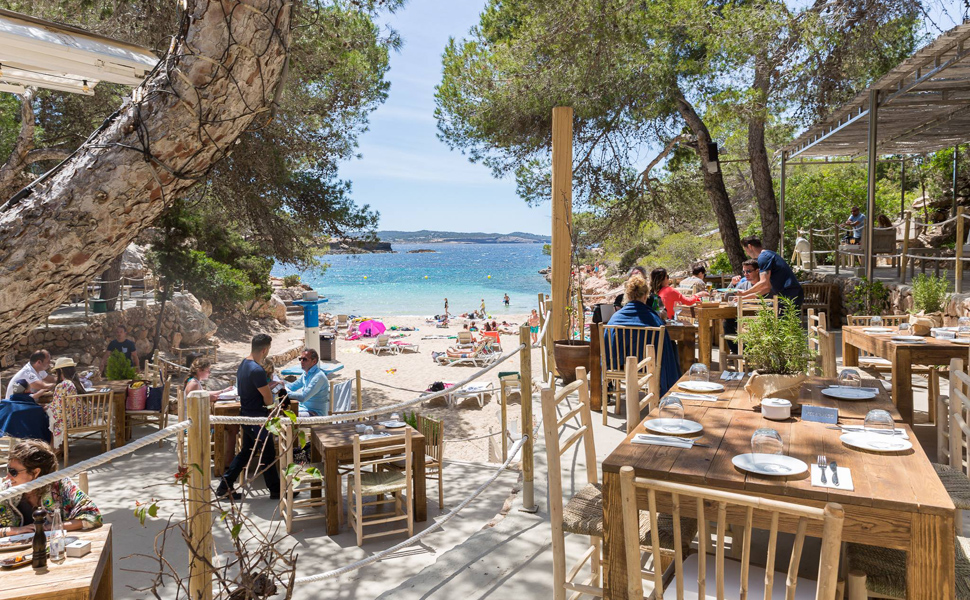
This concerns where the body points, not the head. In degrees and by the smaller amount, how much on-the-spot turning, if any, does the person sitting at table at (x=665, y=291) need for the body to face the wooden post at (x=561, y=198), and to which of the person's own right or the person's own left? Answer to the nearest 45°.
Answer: approximately 135° to the person's own right

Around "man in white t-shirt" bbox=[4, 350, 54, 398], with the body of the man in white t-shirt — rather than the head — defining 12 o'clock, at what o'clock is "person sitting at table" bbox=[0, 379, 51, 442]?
The person sitting at table is roughly at 3 o'clock from the man in white t-shirt.

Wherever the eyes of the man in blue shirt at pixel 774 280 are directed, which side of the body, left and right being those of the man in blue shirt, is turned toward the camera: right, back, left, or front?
left

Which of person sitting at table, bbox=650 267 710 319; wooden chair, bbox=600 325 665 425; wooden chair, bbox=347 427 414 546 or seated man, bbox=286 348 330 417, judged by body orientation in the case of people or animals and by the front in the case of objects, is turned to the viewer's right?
the person sitting at table

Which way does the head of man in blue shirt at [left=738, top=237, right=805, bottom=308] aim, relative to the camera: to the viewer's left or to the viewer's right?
to the viewer's left

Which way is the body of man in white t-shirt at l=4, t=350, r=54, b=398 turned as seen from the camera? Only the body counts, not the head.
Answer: to the viewer's right

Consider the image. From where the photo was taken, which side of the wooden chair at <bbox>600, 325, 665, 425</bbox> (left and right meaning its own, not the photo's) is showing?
back

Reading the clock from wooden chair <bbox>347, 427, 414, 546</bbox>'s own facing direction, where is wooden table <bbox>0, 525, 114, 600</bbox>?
The wooden table is roughly at 7 o'clock from the wooden chair.

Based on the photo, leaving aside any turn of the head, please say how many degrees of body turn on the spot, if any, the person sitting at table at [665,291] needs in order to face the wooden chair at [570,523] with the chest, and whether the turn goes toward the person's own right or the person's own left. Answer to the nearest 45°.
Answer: approximately 90° to the person's own right

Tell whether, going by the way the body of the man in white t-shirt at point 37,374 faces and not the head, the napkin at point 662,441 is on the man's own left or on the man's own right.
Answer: on the man's own right

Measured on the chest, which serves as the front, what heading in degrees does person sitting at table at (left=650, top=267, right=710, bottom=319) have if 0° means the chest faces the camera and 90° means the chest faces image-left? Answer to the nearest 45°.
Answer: approximately 270°

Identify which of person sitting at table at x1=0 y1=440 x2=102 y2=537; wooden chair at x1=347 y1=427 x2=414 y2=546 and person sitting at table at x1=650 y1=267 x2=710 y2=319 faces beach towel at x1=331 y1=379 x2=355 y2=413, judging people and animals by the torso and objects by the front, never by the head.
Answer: the wooden chair

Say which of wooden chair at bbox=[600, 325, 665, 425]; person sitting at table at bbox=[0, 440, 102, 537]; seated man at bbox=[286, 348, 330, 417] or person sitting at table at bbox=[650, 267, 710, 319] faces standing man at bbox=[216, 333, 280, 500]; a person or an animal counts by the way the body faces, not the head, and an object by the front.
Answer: the seated man

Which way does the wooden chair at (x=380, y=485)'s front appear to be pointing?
away from the camera
